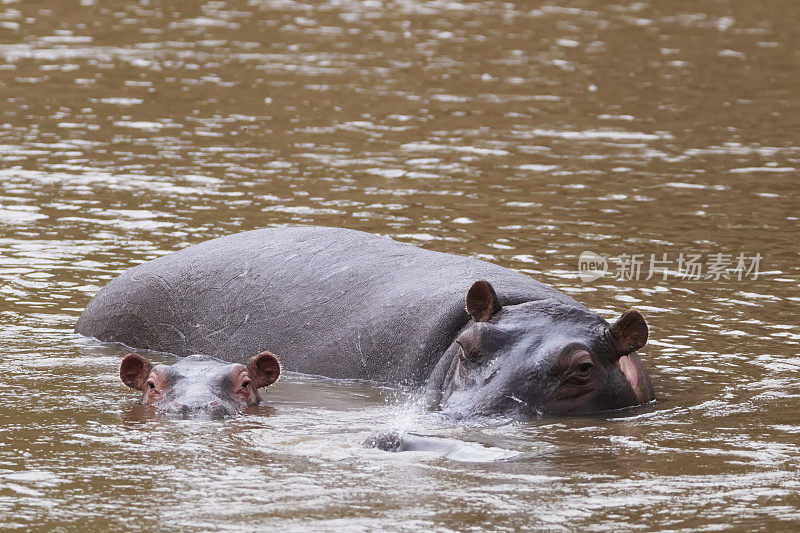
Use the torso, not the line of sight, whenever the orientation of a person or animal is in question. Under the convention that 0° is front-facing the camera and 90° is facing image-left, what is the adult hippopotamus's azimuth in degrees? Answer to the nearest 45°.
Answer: approximately 315°
